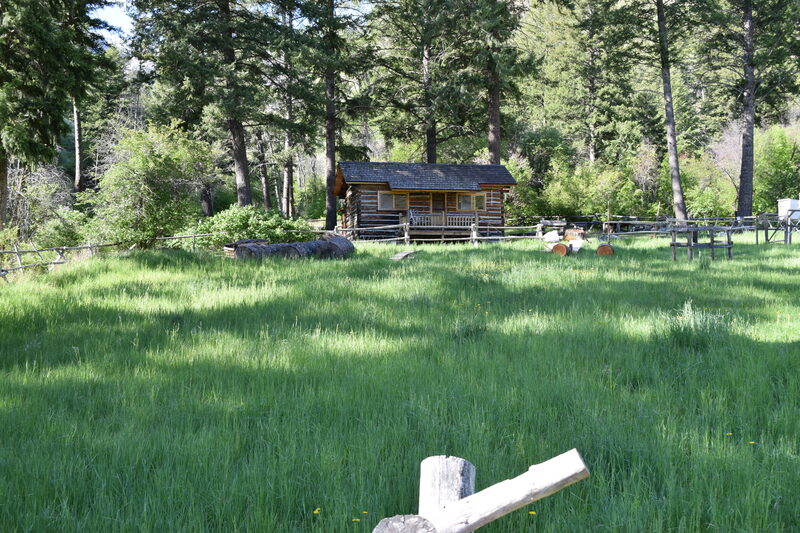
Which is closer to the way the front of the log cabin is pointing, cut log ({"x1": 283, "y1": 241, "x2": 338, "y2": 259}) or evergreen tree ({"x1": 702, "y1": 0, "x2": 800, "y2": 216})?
the cut log

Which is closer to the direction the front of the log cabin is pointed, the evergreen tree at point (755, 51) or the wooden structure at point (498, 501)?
the wooden structure

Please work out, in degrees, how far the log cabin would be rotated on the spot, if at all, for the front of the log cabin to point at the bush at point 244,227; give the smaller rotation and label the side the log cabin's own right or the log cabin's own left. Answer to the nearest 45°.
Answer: approximately 45° to the log cabin's own right

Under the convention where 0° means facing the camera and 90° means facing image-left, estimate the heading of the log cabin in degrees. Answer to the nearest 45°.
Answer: approximately 0°

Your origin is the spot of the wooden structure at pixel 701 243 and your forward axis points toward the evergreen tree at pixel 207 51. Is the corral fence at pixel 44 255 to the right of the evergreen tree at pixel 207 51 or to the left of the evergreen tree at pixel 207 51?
left

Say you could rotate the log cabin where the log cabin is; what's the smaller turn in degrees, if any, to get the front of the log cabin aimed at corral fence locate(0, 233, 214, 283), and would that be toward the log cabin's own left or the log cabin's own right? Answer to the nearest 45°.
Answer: approximately 45° to the log cabin's own right
